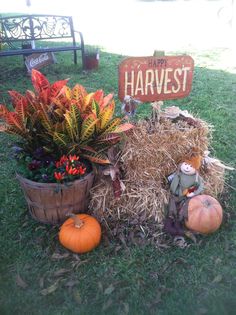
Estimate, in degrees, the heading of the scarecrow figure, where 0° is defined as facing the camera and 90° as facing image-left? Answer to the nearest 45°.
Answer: approximately 0°

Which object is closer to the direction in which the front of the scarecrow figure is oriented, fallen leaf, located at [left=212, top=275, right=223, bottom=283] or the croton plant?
the fallen leaf

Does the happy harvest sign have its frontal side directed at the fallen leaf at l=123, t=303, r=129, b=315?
yes

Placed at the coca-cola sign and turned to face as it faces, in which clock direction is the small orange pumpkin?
The small orange pumpkin is roughly at 12 o'clock from the coca-cola sign.

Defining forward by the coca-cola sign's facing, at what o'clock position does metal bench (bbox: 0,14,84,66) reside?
The metal bench is roughly at 6 o'clock from the coca-cola sign.

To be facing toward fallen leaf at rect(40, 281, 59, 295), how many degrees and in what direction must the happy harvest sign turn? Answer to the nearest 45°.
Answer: approximately 45° to its right

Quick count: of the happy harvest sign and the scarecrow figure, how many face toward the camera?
2

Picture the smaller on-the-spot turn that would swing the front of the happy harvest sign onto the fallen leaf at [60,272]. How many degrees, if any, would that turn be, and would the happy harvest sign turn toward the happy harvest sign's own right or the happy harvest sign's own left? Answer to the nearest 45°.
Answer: approximately 45° to the happy harvest sign's own right
